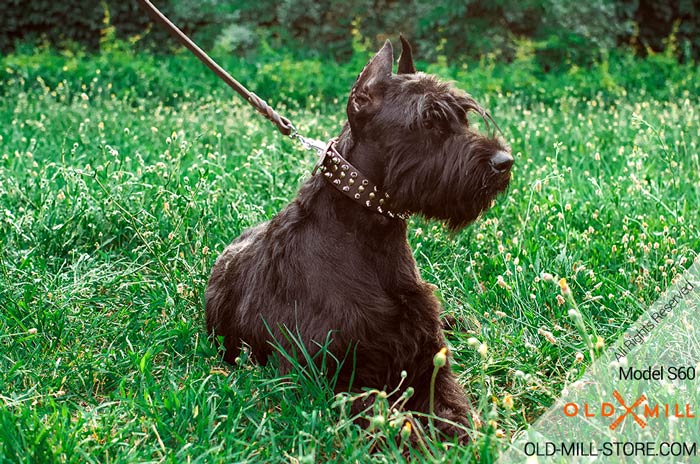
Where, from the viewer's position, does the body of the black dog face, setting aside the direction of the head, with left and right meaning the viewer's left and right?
facing to the right of the viewer
